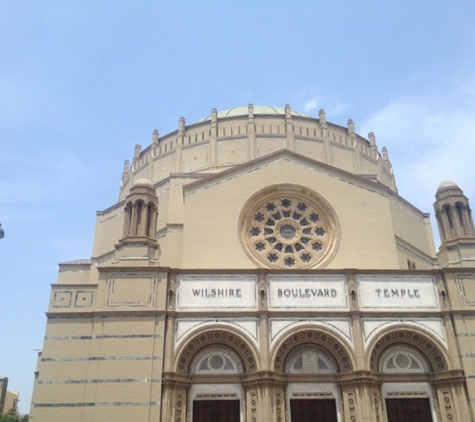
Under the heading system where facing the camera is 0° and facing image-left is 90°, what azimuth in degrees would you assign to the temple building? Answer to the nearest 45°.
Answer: approximately 0°
